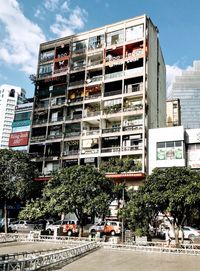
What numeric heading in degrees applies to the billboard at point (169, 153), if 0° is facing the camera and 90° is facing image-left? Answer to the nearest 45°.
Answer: approximately 0°

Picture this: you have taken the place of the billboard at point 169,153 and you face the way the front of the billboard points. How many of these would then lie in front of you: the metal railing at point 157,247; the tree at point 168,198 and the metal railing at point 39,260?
3

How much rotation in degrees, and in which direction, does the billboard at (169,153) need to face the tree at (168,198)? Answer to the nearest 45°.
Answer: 0° — it already faces it

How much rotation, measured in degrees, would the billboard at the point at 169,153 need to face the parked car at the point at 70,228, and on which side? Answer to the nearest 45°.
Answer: approximately 45° to its right

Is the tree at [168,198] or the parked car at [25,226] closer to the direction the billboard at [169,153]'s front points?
the tree

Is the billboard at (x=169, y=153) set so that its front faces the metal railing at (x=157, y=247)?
yes

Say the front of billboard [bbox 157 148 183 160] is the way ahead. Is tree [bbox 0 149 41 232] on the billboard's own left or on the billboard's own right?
on the billboard's own right

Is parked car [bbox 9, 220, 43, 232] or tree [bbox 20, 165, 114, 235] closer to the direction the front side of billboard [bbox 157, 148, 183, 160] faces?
the tree
